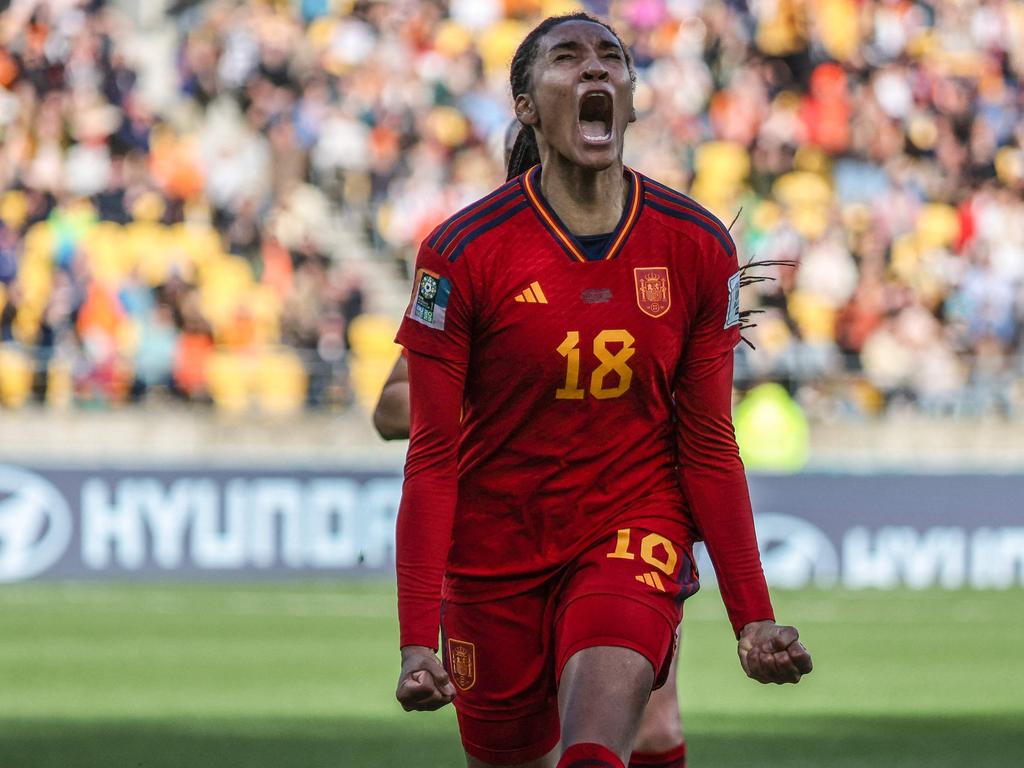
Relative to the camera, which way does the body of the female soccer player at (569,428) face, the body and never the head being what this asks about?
toward the camera

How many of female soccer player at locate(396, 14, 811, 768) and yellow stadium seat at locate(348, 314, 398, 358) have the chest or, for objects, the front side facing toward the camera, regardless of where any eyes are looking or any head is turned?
2

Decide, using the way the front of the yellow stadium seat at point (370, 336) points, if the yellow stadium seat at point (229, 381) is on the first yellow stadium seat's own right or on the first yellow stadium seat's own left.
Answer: on the first yellow stadium seat's own right

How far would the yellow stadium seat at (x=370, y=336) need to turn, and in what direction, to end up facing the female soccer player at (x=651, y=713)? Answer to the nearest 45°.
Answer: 0° — it already faces them

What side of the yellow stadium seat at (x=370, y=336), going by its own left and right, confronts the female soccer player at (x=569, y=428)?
front

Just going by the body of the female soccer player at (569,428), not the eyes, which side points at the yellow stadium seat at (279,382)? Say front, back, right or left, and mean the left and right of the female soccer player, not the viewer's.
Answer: back

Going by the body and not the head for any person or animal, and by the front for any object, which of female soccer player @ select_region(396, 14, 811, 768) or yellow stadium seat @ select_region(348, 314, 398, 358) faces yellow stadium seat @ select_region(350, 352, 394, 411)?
yellow stadium seat @ select_region(348, 314, 398, 358)

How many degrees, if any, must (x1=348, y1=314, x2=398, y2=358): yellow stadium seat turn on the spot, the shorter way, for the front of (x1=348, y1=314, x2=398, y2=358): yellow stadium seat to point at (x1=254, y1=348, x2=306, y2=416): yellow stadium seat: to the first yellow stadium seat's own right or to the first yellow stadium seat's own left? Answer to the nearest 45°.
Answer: approximately 45° to the first yellow stadium seat's own right

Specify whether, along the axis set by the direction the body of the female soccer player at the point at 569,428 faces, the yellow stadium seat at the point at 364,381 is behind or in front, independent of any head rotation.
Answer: behind

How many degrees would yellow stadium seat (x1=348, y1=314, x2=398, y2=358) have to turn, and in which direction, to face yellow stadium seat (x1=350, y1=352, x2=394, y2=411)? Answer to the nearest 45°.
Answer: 0° — it already faces it

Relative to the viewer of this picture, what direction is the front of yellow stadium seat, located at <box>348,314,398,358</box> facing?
facing the viewer
